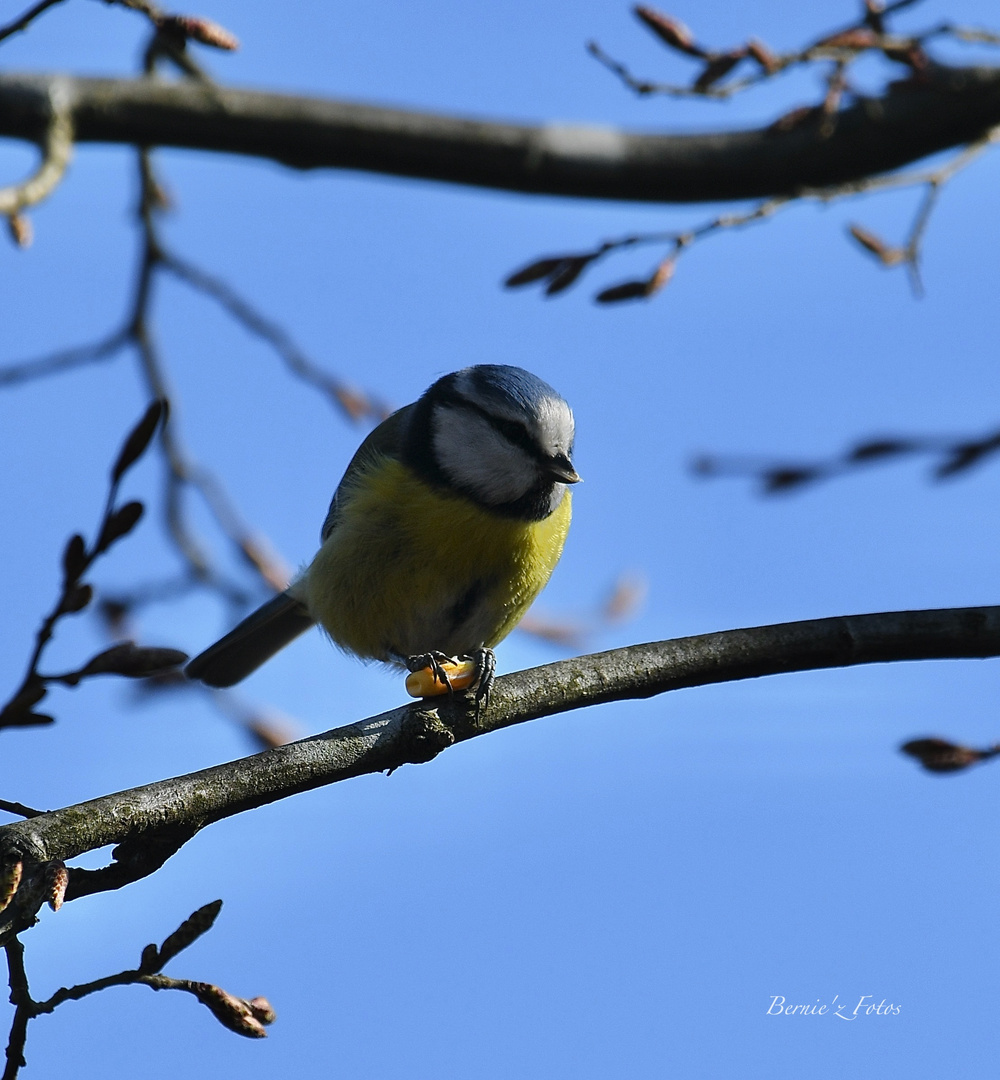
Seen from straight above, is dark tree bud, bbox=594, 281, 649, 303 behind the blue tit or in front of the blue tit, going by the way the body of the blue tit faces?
in front

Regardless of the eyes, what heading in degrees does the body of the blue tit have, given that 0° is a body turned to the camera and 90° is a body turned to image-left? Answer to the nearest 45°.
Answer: approximately 315°
